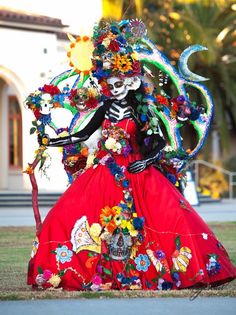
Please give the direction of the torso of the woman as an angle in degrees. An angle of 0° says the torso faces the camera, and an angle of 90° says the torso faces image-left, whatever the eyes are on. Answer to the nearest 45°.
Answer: approximately 0°

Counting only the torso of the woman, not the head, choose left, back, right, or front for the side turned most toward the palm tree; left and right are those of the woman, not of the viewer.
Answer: back
